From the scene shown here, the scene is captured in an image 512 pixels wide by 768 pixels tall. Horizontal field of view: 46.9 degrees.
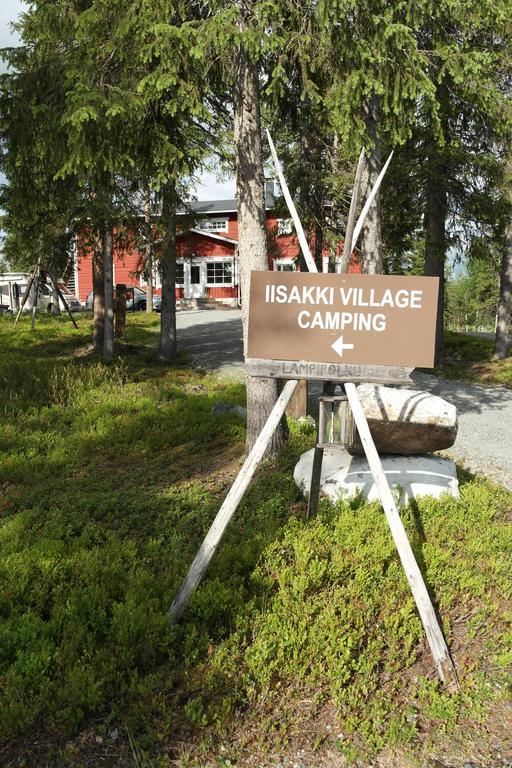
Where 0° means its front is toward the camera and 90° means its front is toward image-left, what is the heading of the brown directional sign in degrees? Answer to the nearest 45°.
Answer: approximately 0°

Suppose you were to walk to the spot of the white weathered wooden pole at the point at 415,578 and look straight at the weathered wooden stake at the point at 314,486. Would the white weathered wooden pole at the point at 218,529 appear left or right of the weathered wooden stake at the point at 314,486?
left

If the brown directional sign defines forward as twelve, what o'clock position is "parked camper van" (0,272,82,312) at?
The parked camper van is roughly at 5 o'clock from the brown directional sign.

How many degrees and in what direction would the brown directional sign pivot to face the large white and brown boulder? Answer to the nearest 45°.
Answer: approximately 135° to its left
